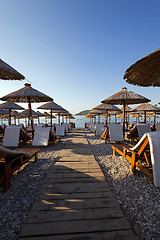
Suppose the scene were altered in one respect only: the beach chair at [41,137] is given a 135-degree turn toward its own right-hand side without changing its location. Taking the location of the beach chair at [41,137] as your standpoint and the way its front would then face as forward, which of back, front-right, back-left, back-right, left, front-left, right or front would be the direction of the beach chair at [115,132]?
left

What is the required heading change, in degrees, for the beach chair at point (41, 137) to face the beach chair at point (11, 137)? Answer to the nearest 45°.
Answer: approximately 135° to its left

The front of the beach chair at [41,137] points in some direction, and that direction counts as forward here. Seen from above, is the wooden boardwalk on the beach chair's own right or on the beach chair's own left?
on the beach chair's own right

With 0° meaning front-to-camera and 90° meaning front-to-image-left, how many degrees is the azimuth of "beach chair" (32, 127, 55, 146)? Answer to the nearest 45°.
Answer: approximately 225°
